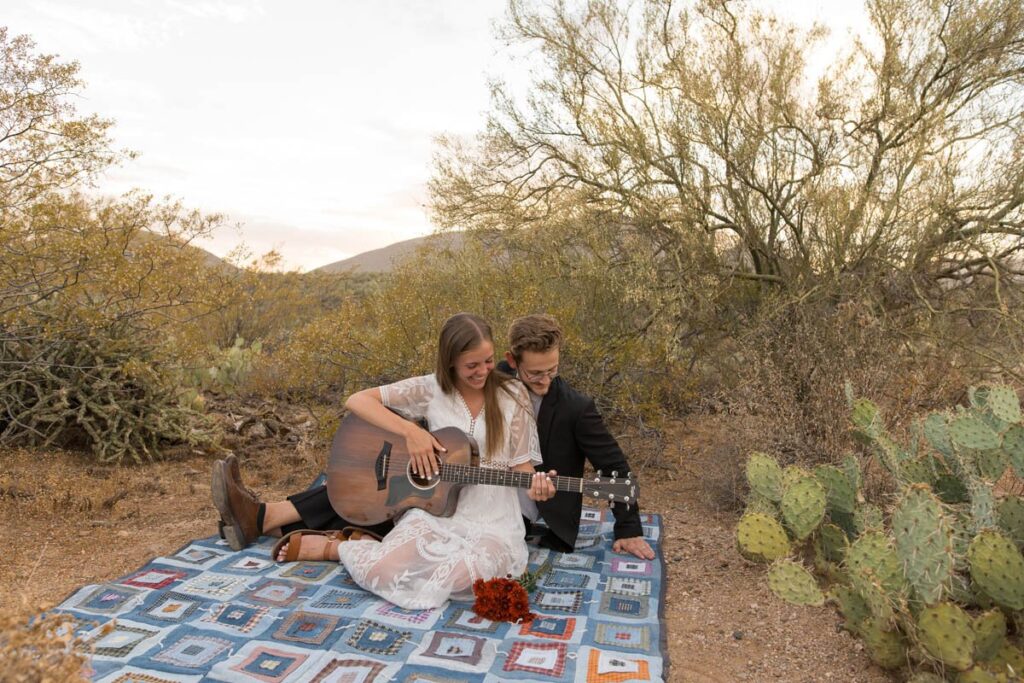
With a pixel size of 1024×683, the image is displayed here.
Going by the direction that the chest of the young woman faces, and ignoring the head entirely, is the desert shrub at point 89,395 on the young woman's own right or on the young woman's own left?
on the young woman's own right

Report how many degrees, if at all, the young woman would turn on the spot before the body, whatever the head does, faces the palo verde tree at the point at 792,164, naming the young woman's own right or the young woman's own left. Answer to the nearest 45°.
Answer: approximately 135° to the young woman's own left

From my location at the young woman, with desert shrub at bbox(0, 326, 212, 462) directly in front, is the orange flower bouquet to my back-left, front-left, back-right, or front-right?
back-left

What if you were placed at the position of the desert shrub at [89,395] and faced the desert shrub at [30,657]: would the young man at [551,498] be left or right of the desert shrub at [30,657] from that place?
left

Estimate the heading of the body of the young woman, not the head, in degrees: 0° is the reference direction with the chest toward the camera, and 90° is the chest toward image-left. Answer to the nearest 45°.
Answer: approximately 0°

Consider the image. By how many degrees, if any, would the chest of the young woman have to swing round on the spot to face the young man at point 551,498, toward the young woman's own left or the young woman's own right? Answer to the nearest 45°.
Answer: approximately 135° to the young woman's own left
